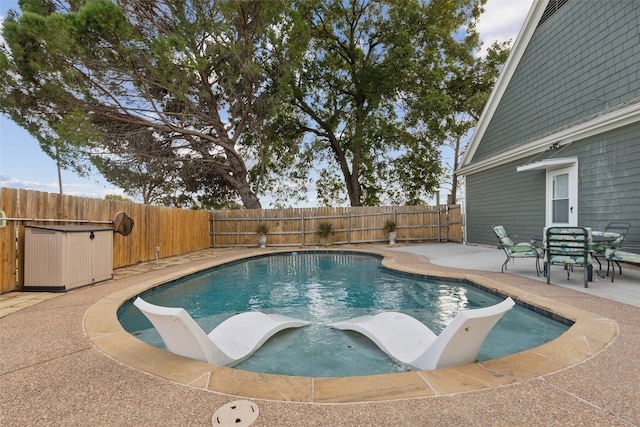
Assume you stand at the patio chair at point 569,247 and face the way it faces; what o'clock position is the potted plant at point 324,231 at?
The potted plant is roughly at 10 o'clock from the patio chair.

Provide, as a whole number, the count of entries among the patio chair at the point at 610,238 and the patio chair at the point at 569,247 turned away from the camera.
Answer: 1

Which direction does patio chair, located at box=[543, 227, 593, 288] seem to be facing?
away from the camera

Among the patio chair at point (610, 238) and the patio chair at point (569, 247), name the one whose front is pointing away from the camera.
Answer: the patio chair at point (569, 247)

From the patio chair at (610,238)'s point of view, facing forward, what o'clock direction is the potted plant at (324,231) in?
The potted plant is roughly at 2 o'clock from the patio chair.

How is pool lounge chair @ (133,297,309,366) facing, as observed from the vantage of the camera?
facing away from the viewer and to the right of the viewer

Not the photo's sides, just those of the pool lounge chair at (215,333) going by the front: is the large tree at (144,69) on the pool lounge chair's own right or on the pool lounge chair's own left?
on the pool lounge chair's own left

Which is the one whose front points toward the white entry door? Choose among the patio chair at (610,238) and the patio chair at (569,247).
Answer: the patio chair at (569,247)

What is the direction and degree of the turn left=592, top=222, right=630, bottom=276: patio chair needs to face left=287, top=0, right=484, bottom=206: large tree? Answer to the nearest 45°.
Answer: approximately 90° to its right
